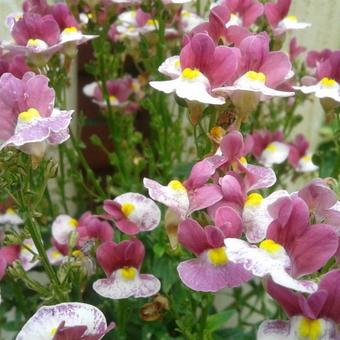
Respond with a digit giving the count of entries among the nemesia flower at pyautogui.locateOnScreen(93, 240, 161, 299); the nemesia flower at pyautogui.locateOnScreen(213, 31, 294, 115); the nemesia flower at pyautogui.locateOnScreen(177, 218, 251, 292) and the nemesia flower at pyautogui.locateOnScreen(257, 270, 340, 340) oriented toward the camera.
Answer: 4

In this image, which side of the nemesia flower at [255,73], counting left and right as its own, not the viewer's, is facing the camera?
front

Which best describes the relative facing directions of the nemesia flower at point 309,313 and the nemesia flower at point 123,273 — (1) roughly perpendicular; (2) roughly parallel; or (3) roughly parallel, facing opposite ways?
roughly parallel

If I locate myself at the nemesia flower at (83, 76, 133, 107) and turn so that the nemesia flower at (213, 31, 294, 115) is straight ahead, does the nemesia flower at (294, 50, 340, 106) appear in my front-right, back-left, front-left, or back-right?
front-left

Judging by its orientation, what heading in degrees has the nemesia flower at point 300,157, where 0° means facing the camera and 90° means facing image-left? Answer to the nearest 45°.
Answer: approximately 315°

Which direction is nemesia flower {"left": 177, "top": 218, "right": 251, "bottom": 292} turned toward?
toward the camera

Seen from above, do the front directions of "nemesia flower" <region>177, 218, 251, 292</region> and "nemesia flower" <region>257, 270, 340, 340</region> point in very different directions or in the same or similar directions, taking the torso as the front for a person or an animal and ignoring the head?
same or similar directions

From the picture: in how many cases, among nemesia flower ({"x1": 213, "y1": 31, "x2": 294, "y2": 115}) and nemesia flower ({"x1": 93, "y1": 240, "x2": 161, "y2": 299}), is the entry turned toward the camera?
2

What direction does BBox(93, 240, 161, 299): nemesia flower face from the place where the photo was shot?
facing the viewer
